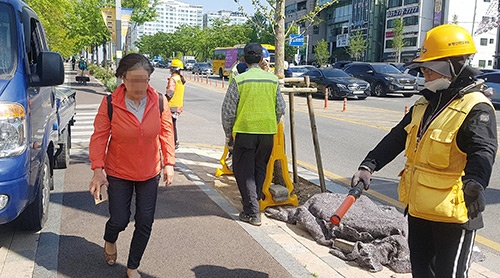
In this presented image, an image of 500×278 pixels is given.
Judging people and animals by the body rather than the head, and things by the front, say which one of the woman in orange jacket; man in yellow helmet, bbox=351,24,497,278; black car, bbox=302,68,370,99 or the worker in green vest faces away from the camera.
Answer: the worker in green vest

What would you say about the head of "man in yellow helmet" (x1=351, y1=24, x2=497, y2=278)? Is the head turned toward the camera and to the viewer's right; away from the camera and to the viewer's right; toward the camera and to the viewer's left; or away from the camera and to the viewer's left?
toward the camera and to the viewer's left

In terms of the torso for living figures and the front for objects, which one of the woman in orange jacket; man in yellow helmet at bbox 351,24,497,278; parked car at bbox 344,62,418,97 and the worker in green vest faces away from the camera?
the worker in green vest

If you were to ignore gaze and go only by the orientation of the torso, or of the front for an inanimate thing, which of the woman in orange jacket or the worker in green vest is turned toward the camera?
the woman in orange jacket

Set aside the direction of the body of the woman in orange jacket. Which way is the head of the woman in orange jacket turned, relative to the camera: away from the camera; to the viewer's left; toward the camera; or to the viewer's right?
toward the camera

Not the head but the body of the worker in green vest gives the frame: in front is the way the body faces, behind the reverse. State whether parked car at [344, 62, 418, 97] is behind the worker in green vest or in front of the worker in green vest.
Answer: in front

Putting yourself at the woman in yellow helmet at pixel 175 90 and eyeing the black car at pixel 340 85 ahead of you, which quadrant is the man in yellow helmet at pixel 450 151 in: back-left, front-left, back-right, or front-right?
back-right

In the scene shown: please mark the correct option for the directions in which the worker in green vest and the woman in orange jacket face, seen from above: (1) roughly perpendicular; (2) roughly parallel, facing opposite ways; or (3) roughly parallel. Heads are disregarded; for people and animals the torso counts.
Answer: roughly parallel, facing opposite ways

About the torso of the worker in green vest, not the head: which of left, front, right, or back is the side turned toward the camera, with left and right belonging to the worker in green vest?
back

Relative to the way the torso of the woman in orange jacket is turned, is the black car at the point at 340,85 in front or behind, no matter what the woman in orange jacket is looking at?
behind

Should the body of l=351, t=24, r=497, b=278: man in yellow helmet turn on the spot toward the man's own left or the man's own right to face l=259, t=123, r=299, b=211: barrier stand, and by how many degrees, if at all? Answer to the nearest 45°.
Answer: approximately 90° to the man's own right

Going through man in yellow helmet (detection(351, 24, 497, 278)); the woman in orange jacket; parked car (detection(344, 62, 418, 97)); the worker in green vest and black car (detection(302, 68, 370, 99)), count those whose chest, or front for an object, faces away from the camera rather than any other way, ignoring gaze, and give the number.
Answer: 1

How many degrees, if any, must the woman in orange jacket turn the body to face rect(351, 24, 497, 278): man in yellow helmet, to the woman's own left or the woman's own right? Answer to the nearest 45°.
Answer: approximately 45° to the woman's own left

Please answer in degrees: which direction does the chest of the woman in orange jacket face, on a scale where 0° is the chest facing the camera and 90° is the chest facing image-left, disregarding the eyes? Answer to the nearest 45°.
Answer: approximately 0°

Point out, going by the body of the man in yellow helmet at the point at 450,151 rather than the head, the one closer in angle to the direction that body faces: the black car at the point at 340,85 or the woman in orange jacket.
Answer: the woman in orange jacket

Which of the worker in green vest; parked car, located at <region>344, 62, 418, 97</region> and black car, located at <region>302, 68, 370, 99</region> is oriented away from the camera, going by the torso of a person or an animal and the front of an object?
the worker in green vest
